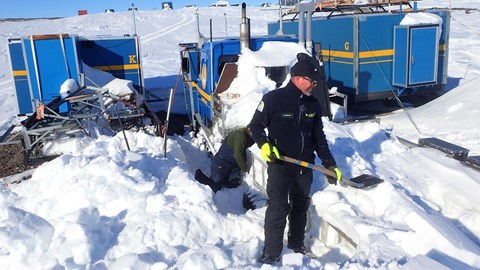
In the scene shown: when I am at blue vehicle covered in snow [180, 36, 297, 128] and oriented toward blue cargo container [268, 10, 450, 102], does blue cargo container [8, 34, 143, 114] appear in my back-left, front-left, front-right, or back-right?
back-left

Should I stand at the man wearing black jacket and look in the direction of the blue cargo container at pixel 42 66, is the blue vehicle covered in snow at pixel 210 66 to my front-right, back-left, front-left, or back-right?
front-right

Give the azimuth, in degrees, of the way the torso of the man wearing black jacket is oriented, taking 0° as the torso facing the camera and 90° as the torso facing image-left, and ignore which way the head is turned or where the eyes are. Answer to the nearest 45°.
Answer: approximately 315°

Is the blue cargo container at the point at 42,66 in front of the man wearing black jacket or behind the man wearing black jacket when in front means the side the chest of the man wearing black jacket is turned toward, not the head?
behind

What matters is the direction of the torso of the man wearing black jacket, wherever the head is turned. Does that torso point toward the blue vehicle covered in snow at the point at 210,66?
no

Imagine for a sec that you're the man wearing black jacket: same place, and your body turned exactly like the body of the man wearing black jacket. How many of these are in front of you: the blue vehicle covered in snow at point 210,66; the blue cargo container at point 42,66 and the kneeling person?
0

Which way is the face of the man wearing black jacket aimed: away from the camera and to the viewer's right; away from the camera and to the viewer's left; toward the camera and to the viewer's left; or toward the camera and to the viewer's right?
toward the camera and to the viewer's right

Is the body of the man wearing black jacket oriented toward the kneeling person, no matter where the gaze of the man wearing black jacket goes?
no

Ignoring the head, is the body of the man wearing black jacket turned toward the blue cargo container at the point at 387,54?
no

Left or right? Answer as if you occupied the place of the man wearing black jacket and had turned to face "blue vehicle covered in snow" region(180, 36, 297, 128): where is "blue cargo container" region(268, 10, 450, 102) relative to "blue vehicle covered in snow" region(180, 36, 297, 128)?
right
